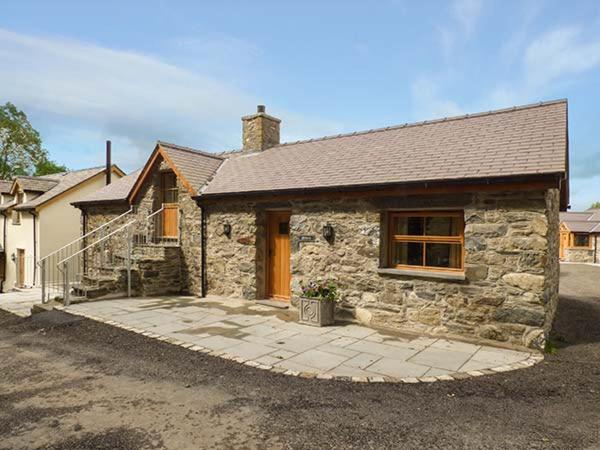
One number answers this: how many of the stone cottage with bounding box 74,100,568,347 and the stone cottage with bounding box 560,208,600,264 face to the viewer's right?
0

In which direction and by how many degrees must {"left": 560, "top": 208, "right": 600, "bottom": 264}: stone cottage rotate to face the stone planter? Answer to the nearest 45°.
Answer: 0° — it already faces it

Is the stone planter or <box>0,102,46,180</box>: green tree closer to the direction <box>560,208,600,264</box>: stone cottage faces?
the stone planter

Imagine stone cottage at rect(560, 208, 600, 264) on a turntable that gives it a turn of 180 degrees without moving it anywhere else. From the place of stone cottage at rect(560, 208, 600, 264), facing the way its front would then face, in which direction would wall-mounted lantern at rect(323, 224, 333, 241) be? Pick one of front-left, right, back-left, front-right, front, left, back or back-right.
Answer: back

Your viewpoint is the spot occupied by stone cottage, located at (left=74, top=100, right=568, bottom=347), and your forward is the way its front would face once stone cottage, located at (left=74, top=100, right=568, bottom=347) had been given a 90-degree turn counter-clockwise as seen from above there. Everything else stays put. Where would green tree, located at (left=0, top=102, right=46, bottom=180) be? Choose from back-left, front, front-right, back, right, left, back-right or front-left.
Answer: back

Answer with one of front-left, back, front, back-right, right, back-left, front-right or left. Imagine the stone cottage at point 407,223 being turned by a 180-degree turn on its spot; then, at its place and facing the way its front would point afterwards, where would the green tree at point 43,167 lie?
left

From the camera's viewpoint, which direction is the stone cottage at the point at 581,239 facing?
toward the camera

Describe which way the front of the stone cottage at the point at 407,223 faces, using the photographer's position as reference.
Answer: facing the viewer and to the left of the viewer

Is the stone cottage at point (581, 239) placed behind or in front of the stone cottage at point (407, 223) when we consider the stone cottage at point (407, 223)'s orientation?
behind
